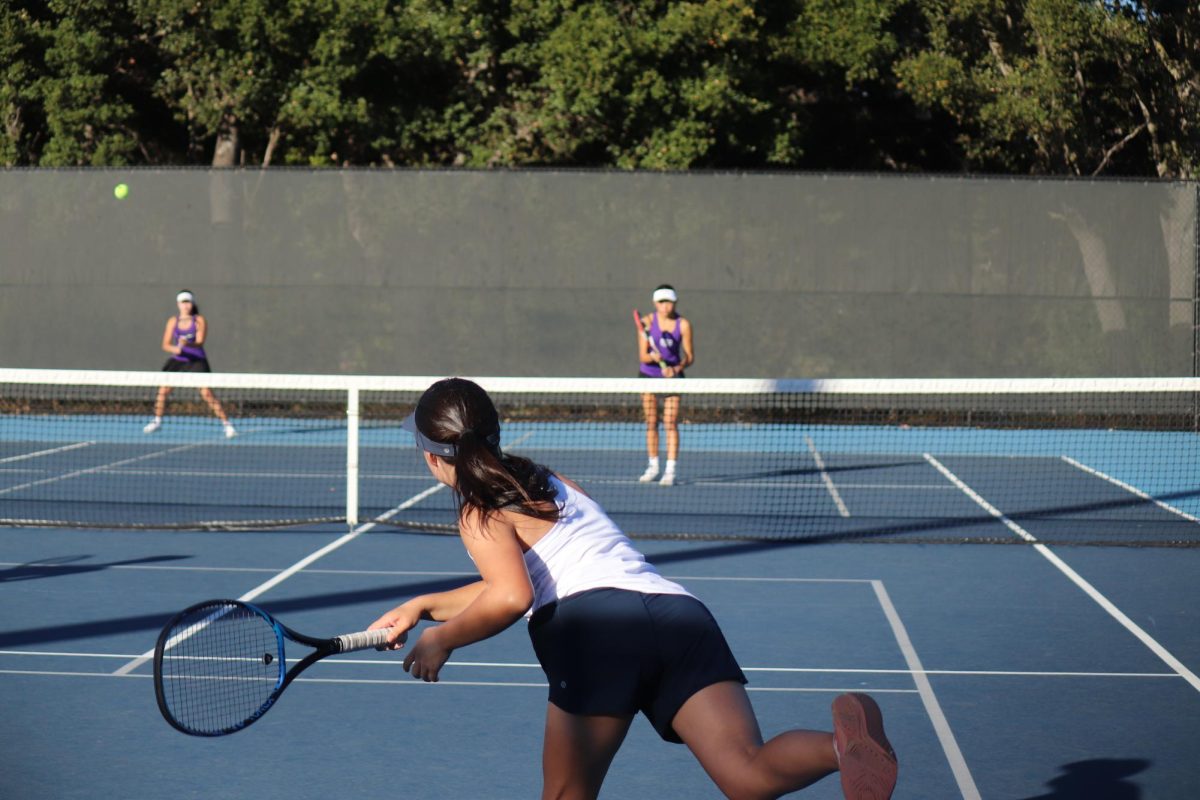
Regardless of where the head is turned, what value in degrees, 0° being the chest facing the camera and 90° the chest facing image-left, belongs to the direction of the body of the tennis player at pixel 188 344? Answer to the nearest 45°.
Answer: approximately 0°

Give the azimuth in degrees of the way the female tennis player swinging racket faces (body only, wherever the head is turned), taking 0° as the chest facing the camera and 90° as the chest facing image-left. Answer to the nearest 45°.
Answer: approximately 135°

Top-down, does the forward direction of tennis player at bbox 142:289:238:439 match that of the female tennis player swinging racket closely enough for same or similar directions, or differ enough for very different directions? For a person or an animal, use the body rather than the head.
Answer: very different directions

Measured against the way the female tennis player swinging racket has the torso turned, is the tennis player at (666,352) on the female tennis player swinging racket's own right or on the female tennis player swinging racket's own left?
on the female tennis player swinging racket's own right

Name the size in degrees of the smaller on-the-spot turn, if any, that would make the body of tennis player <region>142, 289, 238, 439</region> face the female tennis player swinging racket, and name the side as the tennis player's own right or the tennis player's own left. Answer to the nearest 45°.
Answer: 0° — they already face them

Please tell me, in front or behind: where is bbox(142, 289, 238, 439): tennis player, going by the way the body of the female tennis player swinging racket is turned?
in front

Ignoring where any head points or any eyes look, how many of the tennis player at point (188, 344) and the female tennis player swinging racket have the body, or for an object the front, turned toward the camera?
1
